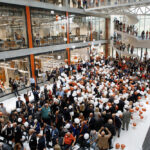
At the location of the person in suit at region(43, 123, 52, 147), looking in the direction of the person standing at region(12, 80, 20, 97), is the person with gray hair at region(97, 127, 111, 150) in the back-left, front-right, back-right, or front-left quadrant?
back-right

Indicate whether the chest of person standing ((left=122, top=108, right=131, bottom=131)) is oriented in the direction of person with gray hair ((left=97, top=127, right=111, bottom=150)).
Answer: no
